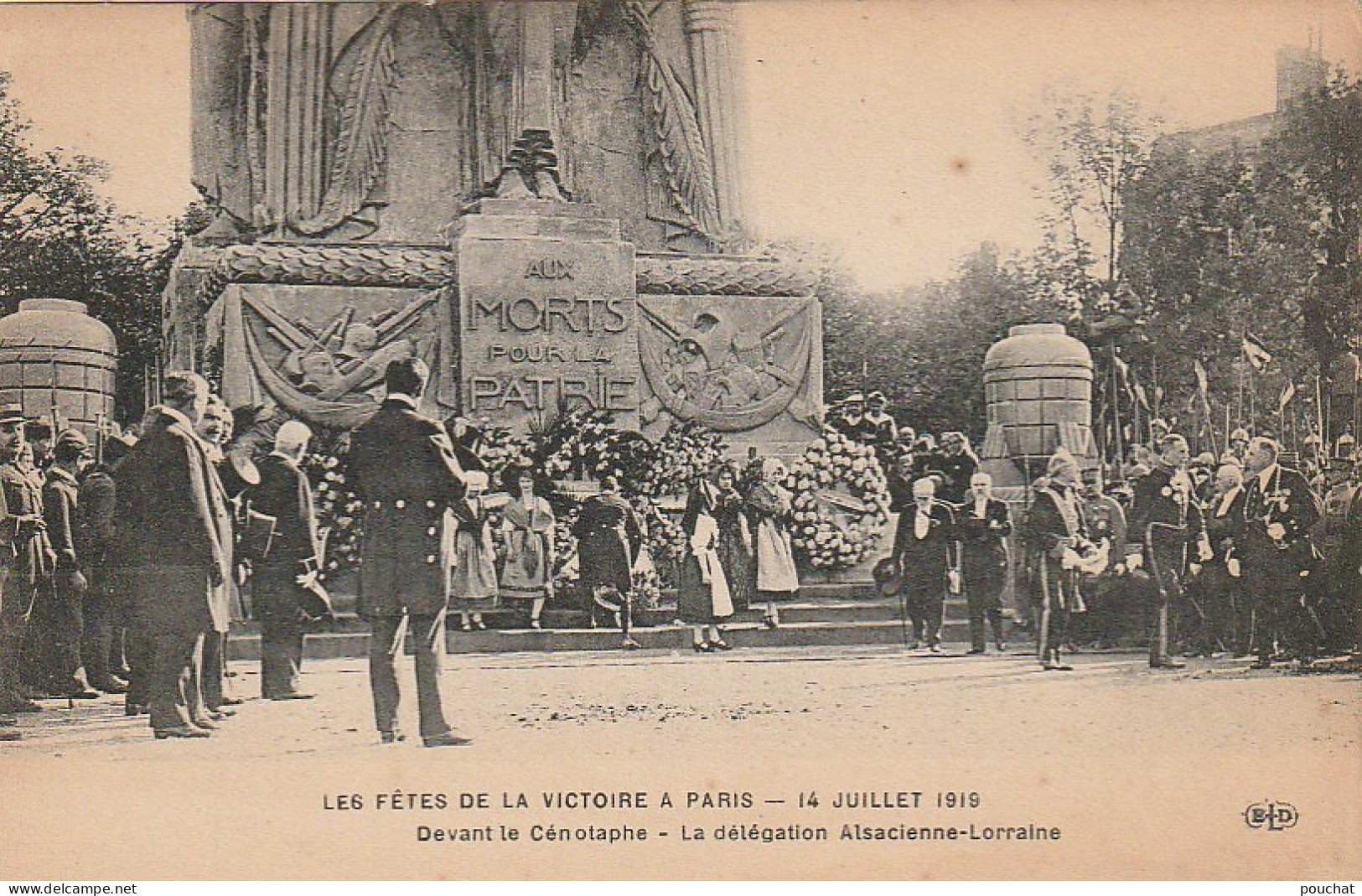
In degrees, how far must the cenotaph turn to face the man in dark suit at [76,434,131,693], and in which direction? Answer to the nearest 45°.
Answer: approximately 45° to its right

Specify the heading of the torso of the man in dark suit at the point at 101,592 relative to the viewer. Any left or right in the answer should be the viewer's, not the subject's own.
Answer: facing to the right of the viewer

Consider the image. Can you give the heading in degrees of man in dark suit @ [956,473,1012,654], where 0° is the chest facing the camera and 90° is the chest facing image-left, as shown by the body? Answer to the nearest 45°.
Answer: approximately 0°

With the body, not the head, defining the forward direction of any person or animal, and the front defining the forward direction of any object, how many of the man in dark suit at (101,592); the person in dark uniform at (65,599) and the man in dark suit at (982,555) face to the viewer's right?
2

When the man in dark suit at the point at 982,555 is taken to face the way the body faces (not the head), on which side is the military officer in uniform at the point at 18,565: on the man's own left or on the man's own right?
on the man's own right

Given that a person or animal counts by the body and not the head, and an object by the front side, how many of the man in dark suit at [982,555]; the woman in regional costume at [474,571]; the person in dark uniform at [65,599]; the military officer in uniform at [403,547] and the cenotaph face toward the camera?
3
